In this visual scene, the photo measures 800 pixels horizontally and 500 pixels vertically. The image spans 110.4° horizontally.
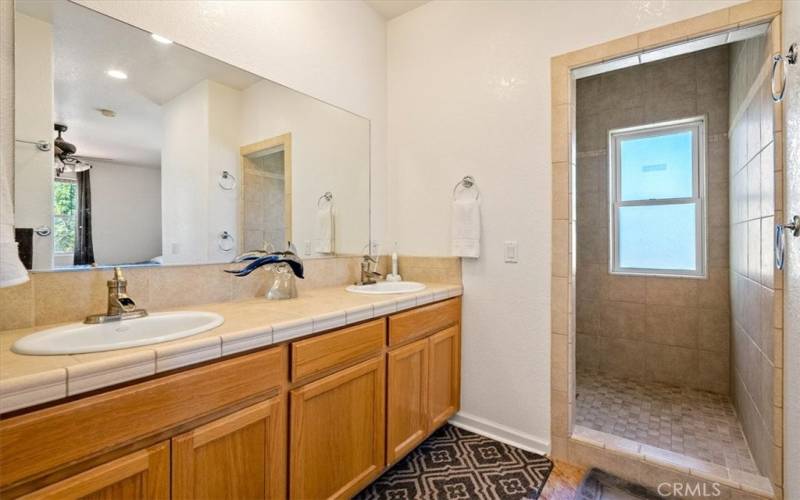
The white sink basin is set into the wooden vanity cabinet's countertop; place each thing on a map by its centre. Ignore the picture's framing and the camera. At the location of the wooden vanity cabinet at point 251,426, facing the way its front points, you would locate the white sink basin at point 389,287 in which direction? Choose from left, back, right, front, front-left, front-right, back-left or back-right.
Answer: left

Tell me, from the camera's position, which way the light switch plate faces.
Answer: facing the viewer

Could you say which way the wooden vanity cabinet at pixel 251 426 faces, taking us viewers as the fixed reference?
facing the viewer and to the right of the viewer

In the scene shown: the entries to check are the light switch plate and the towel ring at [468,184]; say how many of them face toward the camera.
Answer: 2

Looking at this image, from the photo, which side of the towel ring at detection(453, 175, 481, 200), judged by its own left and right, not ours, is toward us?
front

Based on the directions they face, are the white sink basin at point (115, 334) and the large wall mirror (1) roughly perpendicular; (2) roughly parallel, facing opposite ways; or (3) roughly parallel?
roughly parallel

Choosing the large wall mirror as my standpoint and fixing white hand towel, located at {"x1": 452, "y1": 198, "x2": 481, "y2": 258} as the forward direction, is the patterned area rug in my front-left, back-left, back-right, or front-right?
front-right

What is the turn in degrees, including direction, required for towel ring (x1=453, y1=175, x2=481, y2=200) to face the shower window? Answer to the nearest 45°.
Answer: approximately 135° to its left

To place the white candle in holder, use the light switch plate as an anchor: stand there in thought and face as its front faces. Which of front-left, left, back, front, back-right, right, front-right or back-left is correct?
right

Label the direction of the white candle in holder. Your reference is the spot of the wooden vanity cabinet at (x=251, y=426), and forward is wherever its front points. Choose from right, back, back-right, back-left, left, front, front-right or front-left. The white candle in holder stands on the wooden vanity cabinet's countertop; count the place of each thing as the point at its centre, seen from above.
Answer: left
